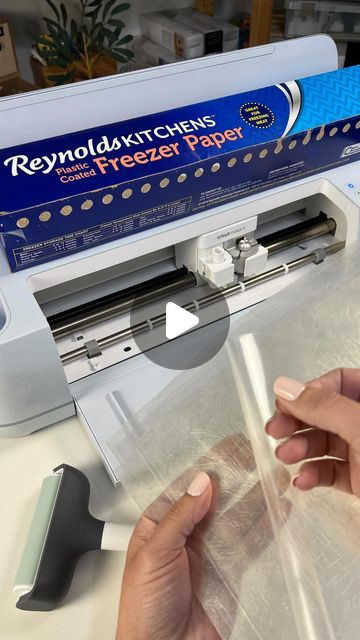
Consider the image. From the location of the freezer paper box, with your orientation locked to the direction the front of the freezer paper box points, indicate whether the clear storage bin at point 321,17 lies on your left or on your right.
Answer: on your left

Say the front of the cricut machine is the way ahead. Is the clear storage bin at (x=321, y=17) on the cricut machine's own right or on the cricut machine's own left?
on the cricut machine's own left

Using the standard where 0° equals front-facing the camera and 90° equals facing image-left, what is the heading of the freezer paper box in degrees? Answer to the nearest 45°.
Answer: approximately 315°
